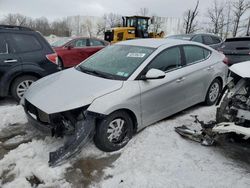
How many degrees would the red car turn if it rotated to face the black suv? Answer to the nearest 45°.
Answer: approximately 45° to its left

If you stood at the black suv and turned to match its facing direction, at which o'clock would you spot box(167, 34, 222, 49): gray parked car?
The gray parked car is roughly at 5 o'clock from the black suv.

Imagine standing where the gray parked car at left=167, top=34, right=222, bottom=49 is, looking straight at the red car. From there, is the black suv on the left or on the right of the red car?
left

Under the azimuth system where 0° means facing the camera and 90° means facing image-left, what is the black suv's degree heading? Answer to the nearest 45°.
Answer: approximately 90°

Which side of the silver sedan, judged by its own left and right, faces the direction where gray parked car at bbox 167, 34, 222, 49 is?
back

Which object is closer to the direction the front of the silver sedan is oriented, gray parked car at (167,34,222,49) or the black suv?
the black suv

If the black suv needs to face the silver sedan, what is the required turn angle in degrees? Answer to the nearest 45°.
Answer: approximately 135° to its left

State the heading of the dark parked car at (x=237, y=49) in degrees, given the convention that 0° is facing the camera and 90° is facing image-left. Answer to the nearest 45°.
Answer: approximately 180°

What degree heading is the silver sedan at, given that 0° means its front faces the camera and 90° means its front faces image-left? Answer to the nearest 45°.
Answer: approximately 45°
